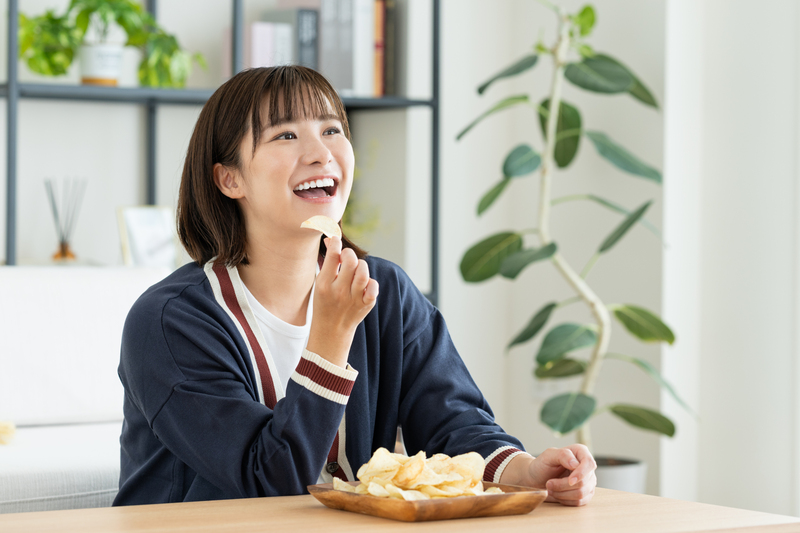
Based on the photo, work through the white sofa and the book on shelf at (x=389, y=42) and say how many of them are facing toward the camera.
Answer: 2

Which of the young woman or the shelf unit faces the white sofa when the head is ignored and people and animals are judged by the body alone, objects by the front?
the shelf unit

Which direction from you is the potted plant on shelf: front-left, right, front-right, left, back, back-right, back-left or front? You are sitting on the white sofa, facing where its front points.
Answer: back

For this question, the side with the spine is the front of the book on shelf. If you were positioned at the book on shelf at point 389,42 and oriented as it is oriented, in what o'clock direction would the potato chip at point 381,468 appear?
The potato chip is roughly at 12 o'clock from the book on shelf.

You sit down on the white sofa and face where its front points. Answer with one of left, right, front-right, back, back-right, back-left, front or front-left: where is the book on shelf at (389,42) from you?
back-left

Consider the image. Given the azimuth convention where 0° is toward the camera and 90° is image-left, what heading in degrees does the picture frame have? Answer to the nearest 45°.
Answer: approximately 0°

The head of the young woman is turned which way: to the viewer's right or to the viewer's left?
to the viewer's right

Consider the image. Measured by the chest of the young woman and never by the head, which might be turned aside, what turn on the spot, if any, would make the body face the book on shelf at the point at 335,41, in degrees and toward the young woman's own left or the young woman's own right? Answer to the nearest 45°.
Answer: approximately 135° to the young woman's own left

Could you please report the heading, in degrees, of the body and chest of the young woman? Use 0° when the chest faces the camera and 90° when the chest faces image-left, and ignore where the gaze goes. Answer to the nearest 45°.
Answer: approximately 315°

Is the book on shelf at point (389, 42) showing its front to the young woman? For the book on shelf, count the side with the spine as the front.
yes

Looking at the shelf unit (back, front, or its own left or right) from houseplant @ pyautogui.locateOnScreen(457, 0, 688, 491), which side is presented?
left
